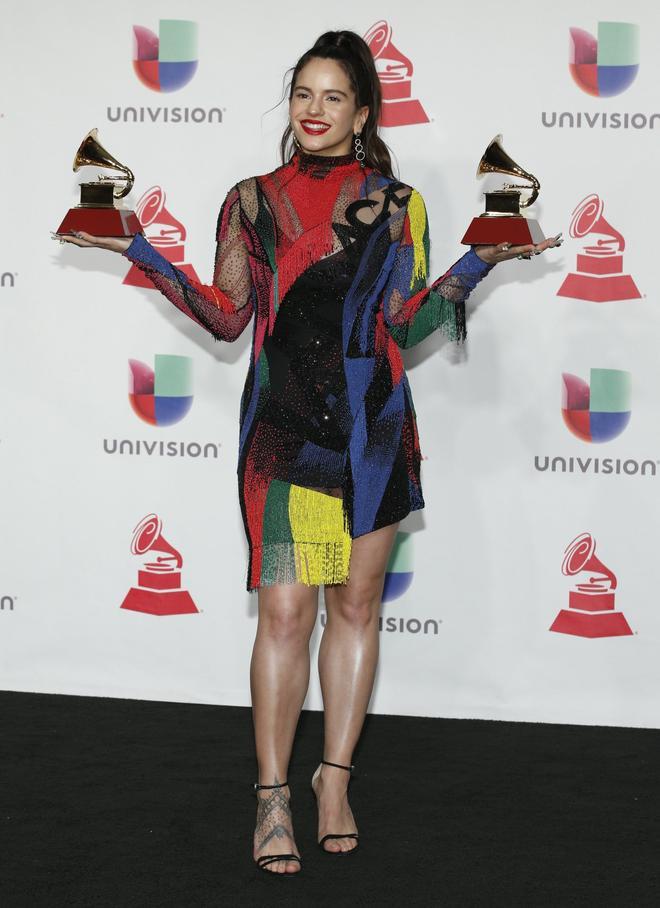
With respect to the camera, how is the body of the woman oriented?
toward the camera
